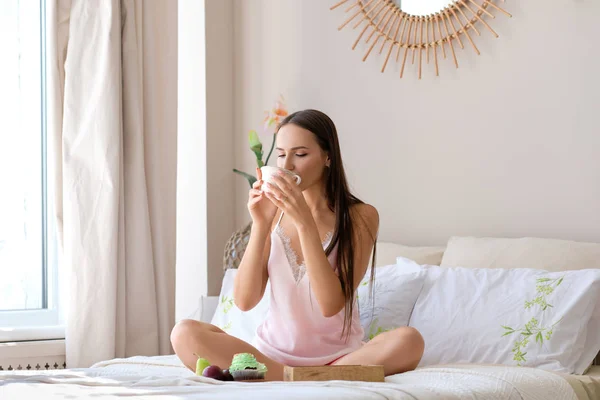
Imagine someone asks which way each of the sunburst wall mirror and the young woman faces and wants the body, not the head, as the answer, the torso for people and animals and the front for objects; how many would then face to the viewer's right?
0

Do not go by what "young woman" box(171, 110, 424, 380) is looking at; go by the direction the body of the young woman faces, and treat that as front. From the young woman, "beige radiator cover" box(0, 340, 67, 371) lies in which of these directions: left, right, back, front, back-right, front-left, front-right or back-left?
right

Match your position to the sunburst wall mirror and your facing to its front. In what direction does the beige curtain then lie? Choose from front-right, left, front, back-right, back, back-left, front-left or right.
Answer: right

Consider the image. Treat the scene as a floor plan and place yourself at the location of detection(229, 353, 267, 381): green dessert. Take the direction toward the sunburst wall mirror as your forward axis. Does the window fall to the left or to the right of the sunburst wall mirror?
left

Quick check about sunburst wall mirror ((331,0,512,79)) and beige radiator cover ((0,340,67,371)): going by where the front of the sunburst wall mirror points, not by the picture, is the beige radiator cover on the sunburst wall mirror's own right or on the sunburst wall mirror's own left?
on the sunburst wall mirror's own right

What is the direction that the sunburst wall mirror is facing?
toward the camera

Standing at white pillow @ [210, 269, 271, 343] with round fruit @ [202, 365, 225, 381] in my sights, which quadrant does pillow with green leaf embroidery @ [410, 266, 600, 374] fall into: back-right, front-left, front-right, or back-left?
front-left

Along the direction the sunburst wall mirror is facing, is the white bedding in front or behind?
in front

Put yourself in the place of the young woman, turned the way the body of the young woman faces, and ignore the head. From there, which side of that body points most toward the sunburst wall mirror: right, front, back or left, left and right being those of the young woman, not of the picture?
back

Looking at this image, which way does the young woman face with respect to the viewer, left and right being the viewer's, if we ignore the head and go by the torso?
facing the viewer and to the left of the viewer
